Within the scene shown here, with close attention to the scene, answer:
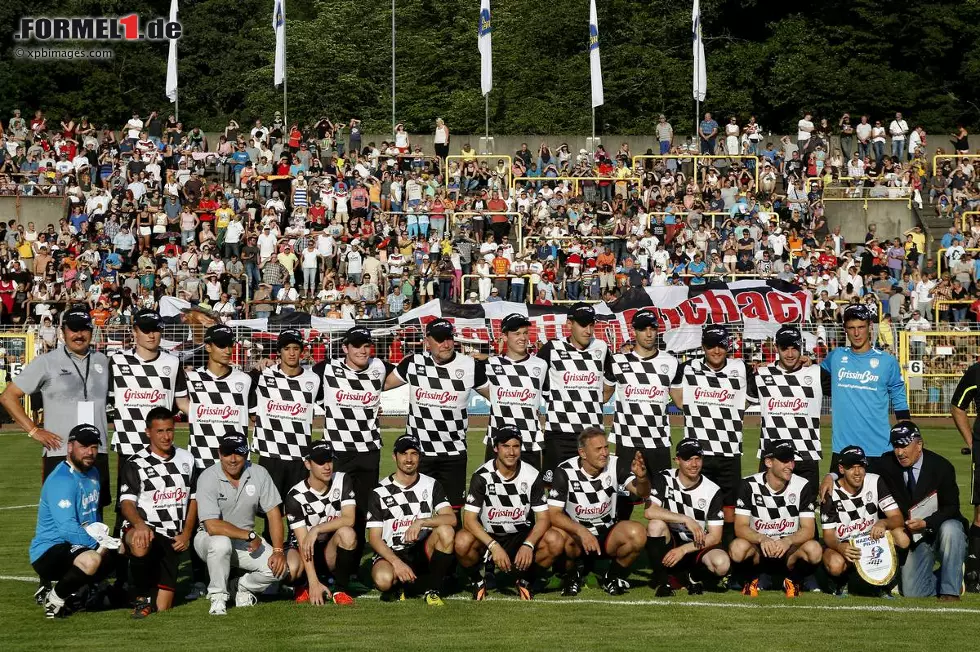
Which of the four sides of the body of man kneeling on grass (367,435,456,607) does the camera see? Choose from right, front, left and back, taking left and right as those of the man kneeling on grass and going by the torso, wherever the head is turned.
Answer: front

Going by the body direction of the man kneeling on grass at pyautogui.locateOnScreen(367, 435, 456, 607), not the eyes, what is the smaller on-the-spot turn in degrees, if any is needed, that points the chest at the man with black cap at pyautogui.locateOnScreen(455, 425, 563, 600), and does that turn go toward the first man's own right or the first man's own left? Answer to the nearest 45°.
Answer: approximately 90° to the first man's own left

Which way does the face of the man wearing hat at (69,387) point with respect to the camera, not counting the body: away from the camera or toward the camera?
toward the camera

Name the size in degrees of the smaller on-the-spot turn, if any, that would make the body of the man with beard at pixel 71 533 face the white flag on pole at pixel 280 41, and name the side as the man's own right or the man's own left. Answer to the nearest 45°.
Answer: approximately 135° to the man's own left

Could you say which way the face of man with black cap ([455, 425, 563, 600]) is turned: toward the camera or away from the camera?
toward the camera

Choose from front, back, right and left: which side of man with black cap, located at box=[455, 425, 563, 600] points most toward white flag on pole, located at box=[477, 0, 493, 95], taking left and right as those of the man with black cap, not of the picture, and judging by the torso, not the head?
back

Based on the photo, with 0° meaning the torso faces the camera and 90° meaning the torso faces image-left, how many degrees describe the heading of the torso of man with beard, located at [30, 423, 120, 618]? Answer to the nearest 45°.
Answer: approximately 315°

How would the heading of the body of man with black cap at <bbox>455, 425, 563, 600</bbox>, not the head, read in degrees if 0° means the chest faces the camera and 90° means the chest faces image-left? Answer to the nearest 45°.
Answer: approximately 0°

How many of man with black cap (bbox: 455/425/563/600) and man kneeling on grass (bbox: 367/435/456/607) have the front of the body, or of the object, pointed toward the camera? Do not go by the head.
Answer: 2

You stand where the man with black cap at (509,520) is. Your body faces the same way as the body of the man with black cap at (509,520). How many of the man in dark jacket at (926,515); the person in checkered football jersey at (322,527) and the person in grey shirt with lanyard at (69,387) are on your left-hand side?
1

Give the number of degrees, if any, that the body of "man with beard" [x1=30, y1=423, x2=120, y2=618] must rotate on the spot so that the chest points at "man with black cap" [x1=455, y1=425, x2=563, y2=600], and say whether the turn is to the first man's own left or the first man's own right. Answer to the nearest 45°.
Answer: approximately 45° to the first man's own left

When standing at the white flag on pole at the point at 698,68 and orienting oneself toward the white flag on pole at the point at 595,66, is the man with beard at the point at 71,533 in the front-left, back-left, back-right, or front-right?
front-left

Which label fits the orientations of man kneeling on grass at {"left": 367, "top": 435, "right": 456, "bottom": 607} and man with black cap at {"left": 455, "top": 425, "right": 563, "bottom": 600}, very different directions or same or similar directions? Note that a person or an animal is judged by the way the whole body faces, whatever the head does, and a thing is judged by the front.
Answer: same or similar directions

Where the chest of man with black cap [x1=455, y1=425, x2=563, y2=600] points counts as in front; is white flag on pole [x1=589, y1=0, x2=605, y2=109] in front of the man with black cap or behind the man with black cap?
behind
